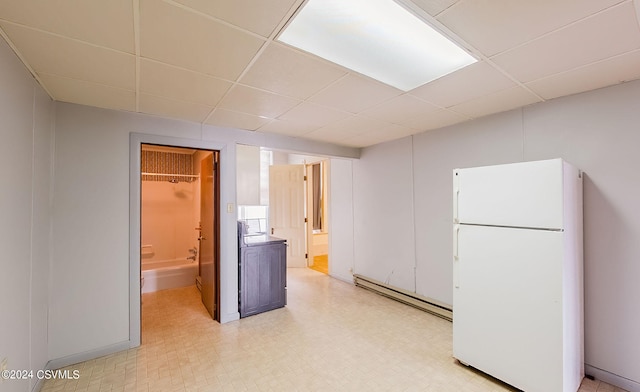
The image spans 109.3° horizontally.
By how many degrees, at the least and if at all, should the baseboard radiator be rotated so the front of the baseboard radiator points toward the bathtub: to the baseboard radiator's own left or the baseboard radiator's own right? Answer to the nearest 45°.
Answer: approximately 45° to the baseboard radiator's own right

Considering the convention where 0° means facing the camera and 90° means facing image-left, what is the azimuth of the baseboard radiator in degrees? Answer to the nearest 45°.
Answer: approximately 45°

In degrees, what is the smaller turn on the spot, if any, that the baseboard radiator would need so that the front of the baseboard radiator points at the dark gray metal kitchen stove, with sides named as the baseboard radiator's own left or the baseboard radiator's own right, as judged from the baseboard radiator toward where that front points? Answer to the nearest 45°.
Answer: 0° — it already faces it

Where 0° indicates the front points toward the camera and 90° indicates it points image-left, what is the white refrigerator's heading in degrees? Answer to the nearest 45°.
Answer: approximately 45°

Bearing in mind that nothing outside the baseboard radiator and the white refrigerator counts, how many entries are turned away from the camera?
0

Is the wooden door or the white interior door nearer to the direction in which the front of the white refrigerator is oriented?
the wooden door
